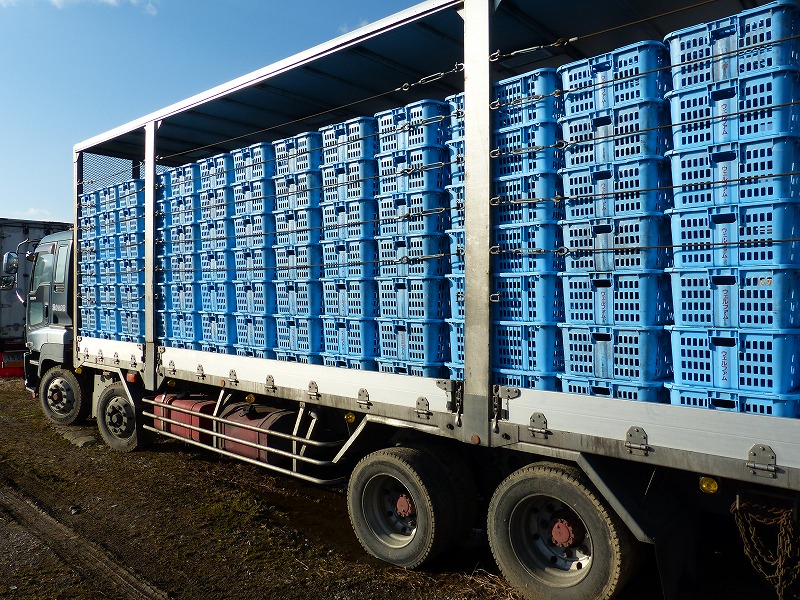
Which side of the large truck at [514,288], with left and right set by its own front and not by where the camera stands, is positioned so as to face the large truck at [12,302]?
front

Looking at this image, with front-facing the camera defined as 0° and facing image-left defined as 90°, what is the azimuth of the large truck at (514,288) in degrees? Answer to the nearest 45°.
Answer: approximately 135°
